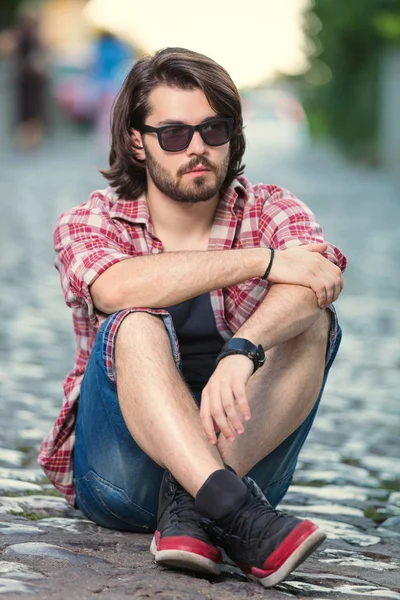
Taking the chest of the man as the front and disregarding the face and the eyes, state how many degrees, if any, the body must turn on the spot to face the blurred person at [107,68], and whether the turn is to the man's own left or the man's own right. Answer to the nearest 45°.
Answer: approximately 135° to the man's own left

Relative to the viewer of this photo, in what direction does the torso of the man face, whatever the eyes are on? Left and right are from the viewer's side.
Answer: facing the viewer and to the right of the viewer

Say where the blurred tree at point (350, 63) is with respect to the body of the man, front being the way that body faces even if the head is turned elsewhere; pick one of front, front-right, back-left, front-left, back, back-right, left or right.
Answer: back-left

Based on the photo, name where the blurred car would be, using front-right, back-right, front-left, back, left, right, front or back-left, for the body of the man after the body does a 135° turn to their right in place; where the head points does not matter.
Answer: right

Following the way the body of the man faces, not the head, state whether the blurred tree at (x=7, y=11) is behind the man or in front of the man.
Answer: behind
